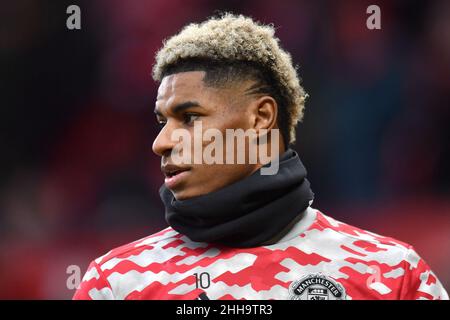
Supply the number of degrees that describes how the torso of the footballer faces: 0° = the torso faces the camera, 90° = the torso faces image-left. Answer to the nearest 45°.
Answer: approximately 0°
